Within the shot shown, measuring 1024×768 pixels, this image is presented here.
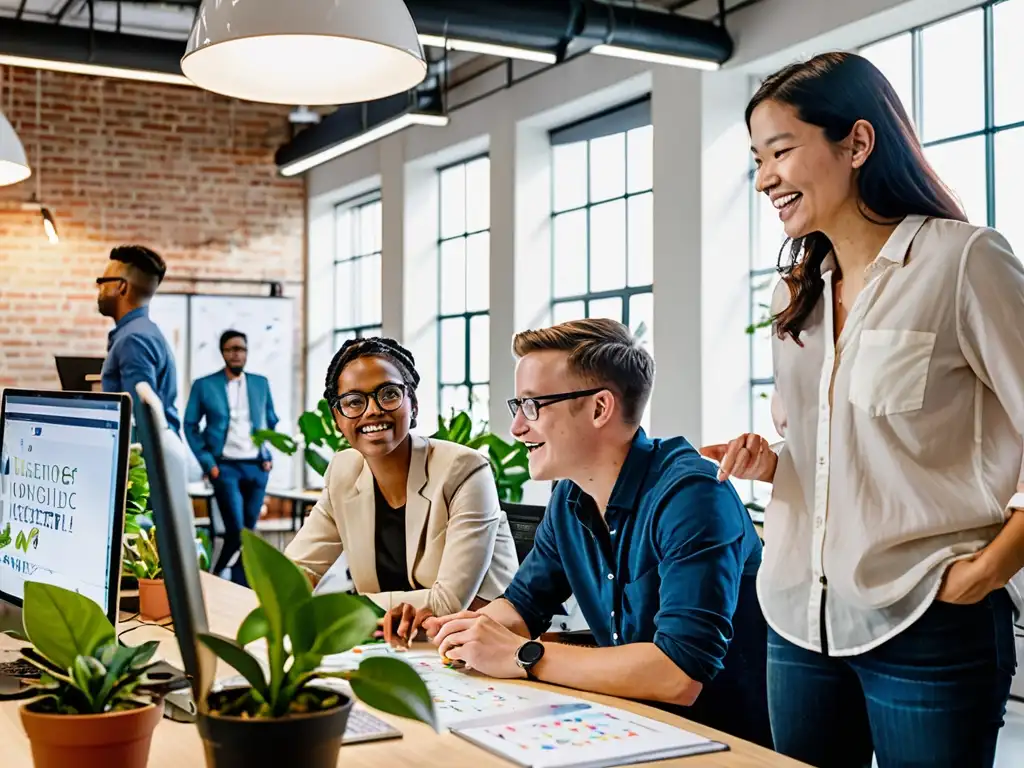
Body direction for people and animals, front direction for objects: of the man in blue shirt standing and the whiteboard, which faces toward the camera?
the whiteboard

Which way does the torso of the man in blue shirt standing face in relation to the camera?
to the viewer's left

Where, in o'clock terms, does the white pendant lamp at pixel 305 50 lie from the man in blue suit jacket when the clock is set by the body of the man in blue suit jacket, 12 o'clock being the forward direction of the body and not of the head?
The white pendant lamp is roughly at 12 o'clock from the man in blue suit jacket.

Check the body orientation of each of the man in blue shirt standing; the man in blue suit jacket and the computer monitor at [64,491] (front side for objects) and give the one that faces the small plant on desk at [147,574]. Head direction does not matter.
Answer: the man in blue suit jacket

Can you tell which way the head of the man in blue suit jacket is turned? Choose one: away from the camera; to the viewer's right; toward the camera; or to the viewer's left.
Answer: toward the camera

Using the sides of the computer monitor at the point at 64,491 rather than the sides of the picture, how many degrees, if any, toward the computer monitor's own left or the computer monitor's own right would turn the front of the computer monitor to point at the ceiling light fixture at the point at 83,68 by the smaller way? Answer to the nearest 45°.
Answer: approximately 135° to the computer monitor's own right

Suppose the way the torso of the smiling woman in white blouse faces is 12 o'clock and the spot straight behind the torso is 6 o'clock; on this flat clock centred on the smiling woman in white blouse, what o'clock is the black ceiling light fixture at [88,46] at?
The black ceiling light fixture is roughly at 3 o'clock from the smiling woman in white blouse.

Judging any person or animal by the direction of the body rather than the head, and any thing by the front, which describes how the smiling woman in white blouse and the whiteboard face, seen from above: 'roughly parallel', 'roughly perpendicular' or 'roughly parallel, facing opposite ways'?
roughly perpendicular

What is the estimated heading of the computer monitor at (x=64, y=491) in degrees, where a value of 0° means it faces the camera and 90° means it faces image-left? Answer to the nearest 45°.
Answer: approximately 45°

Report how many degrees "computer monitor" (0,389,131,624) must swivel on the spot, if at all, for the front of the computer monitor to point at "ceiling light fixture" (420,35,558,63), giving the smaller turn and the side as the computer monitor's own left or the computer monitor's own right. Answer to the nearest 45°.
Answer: approximately 180°

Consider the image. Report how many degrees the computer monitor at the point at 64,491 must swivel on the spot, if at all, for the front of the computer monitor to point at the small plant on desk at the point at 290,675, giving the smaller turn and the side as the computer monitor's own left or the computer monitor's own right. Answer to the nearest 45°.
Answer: approximately 45° to the computer monitor's own left

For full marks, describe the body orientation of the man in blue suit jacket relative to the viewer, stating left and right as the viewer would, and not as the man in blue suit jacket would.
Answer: facing the viewer

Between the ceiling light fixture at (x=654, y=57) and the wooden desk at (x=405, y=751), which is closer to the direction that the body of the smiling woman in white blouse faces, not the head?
the wooden desk

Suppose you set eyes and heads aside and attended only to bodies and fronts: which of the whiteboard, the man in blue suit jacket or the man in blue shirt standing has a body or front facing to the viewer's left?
the man in blue shirt standing

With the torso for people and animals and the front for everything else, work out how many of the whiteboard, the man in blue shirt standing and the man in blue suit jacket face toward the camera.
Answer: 2

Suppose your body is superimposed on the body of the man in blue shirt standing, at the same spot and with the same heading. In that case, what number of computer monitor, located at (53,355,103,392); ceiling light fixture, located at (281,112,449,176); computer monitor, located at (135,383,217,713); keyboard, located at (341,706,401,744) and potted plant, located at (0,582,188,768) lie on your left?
3

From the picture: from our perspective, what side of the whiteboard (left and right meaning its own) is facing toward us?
front

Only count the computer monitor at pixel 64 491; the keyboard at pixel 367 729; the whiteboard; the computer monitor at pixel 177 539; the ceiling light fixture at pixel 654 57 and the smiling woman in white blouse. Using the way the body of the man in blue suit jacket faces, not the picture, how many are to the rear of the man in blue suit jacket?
1

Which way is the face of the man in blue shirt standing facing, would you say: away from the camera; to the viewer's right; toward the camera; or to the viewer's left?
to the viewer's left
